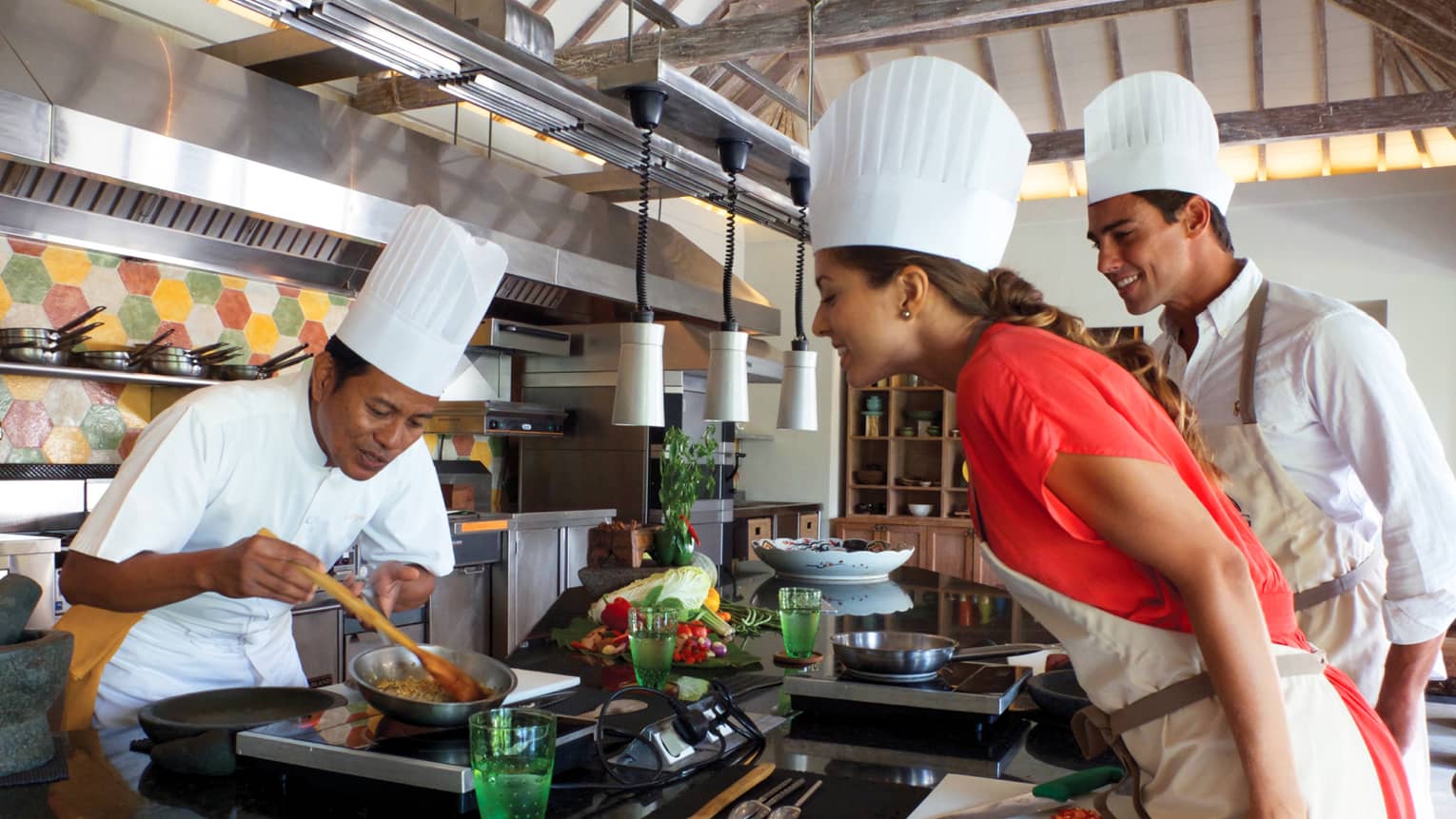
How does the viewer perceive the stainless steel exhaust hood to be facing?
facing the viewer and to the right of the viewer

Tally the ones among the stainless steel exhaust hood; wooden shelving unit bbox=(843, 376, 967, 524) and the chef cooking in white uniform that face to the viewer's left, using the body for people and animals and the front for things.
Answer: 0

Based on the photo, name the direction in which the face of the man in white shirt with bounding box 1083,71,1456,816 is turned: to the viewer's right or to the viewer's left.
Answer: to the viewer's left

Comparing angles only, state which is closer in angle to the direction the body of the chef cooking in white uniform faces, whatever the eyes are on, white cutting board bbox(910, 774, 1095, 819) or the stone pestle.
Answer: the white cutting board

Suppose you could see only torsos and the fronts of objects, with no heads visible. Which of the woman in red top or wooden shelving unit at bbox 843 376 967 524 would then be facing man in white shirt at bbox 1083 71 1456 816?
the wooden shelving unit

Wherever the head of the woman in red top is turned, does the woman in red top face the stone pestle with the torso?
yes

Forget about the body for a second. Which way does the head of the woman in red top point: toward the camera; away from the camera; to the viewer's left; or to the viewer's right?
to the viewer's left

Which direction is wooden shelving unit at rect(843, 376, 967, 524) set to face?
toward the camera

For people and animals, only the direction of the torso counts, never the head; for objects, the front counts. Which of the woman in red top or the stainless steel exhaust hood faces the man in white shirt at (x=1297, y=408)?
the stainless steel exhaust hood

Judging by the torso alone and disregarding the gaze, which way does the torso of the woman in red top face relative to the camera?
to the viewer's left

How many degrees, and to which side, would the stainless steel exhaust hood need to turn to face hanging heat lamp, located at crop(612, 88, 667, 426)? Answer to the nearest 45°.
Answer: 0° — it already faces it

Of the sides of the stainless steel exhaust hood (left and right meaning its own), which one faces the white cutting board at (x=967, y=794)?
front

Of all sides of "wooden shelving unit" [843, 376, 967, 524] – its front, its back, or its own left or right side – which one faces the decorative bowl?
front
